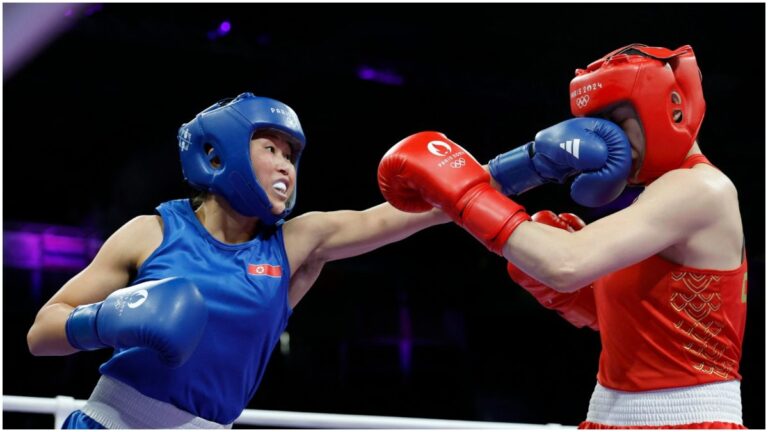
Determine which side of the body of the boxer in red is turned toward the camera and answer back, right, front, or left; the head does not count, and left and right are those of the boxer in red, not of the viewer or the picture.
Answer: left

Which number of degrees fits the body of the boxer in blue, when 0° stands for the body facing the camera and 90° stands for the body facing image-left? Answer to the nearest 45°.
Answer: approximately 315°

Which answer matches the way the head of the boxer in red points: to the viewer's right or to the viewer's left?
to the viewer's left

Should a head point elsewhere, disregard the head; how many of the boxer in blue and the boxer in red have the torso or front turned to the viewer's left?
1

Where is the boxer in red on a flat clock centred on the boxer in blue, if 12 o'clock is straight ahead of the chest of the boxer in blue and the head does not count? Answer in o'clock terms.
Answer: The boxer in red is roughly at 11 o'clock from the boxer in blue.

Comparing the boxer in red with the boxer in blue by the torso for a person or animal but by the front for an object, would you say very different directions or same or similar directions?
very different directions
